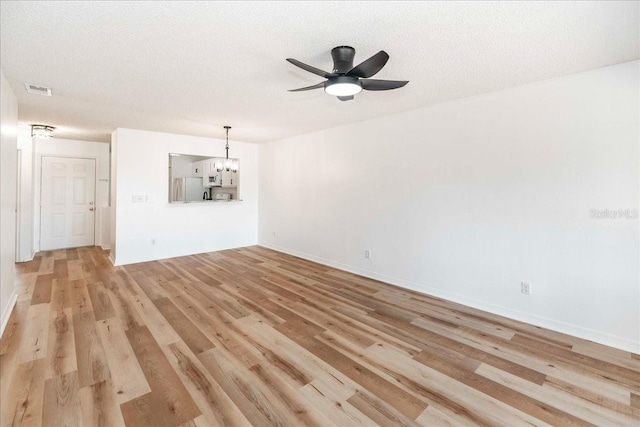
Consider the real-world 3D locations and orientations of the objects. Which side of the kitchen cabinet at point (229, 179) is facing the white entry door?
right

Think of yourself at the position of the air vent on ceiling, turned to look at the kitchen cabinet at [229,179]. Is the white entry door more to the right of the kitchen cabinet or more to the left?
left

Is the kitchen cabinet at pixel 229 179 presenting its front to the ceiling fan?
yes

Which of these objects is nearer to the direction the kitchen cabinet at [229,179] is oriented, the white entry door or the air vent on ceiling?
the air vent on ceiling

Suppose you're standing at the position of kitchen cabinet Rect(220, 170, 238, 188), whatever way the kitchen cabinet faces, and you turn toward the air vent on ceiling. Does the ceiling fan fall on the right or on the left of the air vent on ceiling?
left

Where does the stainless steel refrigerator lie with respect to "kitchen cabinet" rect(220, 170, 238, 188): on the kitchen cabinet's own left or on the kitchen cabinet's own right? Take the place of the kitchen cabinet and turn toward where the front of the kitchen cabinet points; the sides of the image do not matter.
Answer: on the kitchen cabinet's own right

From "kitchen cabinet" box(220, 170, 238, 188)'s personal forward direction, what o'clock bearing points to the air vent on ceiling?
The air vent on ceiling is roughly at 1 o'clock from the kitchen cabinet.

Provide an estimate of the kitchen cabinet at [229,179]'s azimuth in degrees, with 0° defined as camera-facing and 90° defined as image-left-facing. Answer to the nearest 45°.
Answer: approximately 0°

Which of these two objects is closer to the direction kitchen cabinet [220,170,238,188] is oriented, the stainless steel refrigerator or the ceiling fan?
the ceiling fan

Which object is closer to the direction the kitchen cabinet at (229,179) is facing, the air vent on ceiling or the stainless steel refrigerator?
the air vent on ceiling
